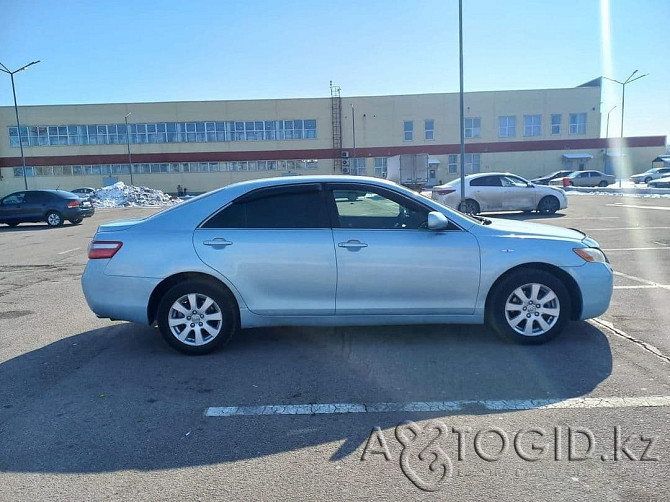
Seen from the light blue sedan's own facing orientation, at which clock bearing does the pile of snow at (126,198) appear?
The pile of snow is roughly at 8 o'clock from the light blue sedan.

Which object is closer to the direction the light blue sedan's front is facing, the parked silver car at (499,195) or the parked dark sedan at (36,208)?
the parked silver car

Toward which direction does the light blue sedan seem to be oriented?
to the viewer's right

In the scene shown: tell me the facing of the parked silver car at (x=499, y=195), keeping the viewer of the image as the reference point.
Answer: facing to the right of the viewer

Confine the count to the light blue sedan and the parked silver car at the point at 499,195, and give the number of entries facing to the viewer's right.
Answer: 2
